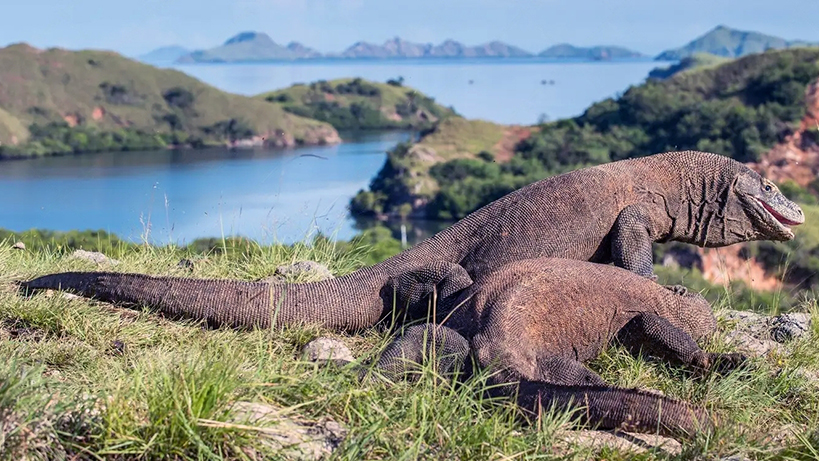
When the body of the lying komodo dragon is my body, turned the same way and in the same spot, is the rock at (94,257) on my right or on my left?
on my left

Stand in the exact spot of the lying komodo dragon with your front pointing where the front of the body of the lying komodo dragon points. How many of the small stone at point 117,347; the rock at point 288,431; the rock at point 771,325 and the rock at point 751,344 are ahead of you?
2

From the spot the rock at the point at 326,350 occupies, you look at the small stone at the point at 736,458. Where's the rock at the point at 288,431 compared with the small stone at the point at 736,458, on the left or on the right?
right

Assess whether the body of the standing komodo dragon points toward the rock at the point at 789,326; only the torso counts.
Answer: yes

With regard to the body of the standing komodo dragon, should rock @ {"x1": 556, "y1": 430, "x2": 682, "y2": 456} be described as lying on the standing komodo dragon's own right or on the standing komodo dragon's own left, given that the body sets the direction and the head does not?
on the standing komodo dragon's own right

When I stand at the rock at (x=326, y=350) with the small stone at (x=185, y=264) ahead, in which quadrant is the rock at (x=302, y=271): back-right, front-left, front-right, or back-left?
front-right

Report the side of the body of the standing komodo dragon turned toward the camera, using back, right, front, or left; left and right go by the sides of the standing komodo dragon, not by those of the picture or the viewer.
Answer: right

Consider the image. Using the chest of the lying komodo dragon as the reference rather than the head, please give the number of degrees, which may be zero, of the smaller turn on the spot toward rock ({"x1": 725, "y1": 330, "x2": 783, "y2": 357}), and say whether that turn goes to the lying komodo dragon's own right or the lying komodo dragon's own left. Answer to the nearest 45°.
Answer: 0° — it already faces it

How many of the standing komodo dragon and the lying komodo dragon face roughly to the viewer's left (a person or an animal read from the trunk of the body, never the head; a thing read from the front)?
0

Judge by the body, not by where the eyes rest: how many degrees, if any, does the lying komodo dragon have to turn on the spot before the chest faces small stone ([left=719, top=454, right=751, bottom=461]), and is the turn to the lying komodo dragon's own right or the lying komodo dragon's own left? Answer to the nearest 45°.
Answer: approximately 90° to the lying komodo dragon's own right

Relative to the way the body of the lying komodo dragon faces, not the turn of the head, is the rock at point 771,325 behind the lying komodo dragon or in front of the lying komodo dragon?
in front

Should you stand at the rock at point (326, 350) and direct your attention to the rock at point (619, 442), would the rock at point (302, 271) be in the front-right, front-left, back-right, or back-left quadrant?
back-left

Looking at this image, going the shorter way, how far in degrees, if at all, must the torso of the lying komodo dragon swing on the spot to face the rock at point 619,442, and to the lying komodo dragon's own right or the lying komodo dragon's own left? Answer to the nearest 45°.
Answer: approximately 135° to the lying komodo dragon's own right

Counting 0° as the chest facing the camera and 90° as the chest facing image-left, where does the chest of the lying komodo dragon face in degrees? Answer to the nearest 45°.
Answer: approximately 225°

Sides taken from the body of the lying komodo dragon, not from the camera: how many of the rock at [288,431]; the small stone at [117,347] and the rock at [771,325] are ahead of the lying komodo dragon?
1
